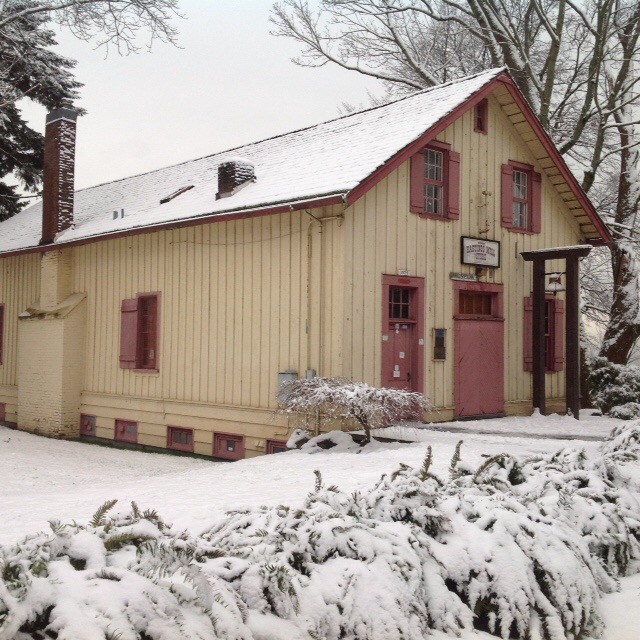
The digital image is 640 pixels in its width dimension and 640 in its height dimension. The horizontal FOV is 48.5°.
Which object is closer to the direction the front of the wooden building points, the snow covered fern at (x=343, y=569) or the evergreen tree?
the snow covered fern

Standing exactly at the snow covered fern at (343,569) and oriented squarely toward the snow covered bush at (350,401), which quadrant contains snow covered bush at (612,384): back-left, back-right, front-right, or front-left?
front-right

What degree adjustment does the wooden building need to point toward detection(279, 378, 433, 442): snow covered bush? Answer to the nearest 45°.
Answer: approximately 45° to its right

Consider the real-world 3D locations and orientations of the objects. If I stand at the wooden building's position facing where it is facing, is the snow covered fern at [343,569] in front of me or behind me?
in front

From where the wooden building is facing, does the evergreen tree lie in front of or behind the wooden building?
behind
